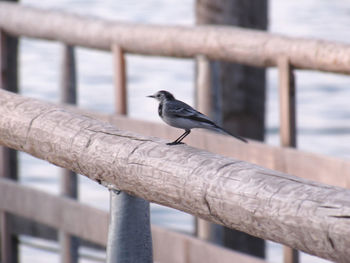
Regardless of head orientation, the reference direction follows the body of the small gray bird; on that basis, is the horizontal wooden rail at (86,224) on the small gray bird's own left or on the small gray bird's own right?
on the small gray bird's own right

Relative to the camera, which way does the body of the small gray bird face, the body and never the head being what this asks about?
to the viewer's left
